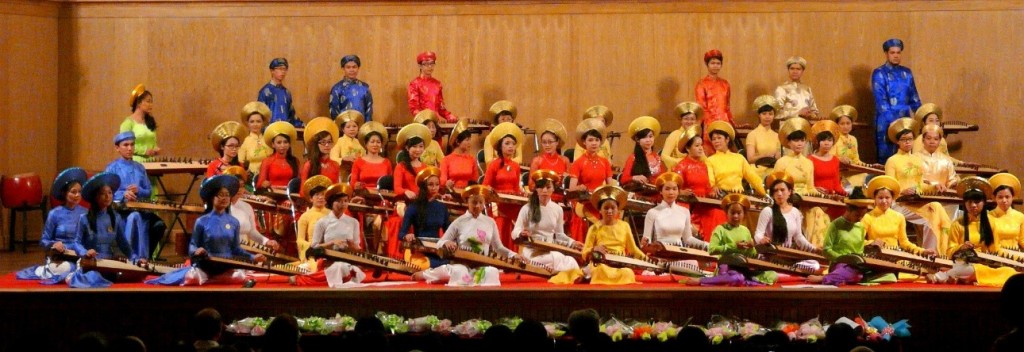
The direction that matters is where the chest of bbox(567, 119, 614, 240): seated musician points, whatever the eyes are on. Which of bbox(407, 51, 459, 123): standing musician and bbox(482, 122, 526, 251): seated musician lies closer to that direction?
the seated musician

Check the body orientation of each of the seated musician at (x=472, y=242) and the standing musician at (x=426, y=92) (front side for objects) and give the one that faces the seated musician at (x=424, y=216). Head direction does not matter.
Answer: the standing musician

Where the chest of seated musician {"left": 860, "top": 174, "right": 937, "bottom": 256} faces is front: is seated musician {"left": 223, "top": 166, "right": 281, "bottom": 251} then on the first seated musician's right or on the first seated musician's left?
on the first seated musician's right

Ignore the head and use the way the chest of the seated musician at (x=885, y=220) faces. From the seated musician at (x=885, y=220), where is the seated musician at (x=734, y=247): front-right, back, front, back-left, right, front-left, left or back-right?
front-right

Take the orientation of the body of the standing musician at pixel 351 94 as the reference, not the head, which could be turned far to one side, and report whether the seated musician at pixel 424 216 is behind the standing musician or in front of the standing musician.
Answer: in front

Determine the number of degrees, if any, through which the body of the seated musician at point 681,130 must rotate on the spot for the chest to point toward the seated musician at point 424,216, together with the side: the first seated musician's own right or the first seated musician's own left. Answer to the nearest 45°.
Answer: approximately 45° to the first seated musician's own right

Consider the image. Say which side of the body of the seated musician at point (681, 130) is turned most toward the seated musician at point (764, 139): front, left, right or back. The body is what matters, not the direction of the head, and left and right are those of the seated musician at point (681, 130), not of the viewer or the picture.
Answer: left
